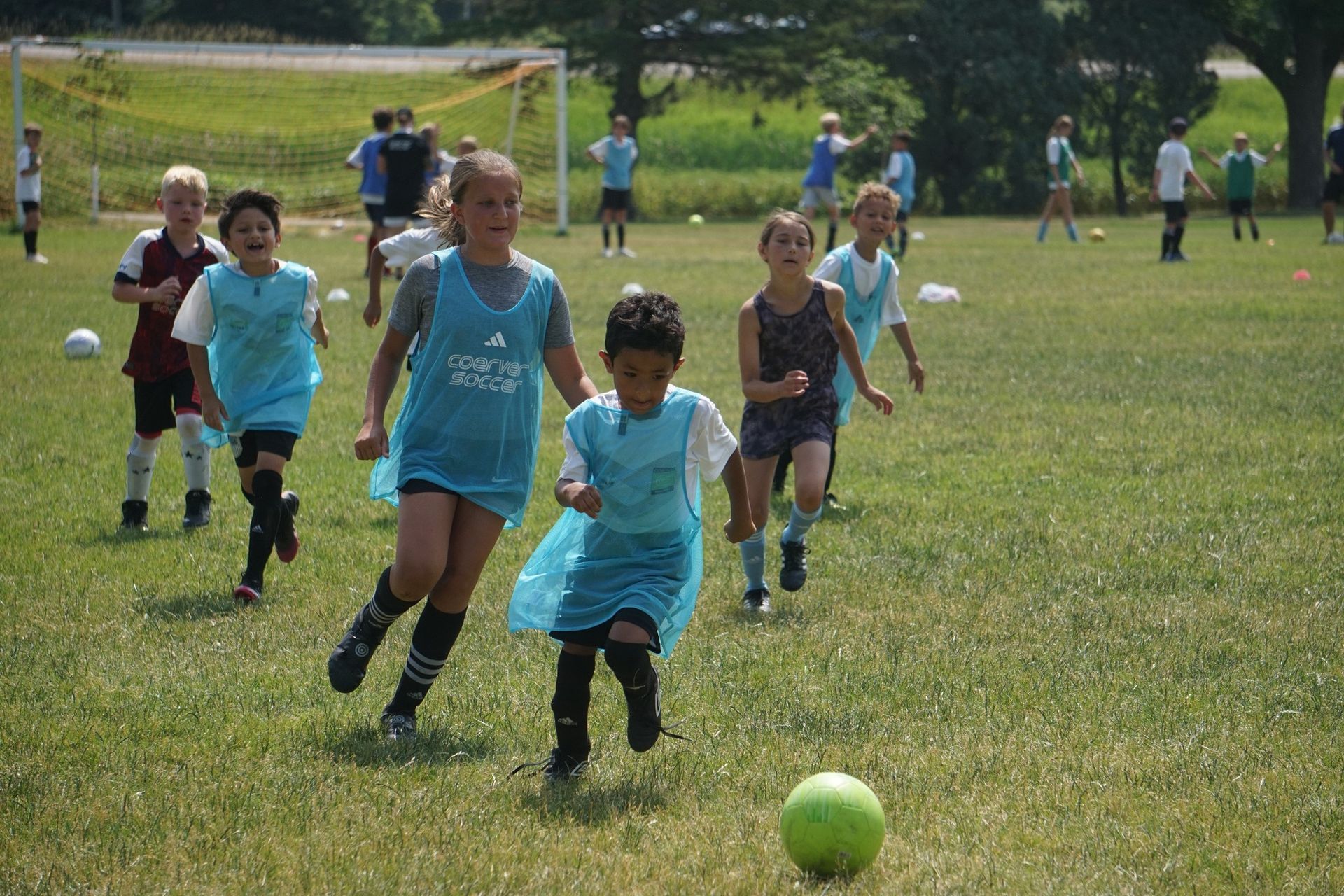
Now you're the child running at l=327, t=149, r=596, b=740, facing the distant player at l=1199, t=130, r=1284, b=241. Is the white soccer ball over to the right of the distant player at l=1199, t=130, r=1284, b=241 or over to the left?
left

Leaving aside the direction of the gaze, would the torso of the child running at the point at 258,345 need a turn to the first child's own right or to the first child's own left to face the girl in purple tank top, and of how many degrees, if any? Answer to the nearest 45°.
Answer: approximately 90° to the first child's own left

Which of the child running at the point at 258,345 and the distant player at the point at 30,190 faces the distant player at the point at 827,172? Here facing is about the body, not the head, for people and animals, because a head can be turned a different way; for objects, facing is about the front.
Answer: the distant player at the point at 30,190

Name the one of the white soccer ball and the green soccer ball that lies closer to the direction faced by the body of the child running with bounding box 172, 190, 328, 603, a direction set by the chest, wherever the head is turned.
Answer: the green soccer ball

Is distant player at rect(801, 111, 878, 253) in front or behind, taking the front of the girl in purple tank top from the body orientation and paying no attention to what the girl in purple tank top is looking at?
behind

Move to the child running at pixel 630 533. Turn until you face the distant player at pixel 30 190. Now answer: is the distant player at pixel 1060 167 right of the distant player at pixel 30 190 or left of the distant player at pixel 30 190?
right

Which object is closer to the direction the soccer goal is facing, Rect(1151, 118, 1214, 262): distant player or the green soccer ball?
the green soccer ball
